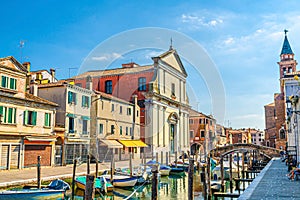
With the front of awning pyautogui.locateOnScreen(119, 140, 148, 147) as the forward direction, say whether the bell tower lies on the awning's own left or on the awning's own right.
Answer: on the awning's own left

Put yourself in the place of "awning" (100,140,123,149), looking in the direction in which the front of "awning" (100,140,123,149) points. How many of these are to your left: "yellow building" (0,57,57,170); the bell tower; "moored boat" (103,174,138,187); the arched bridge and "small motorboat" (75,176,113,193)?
2

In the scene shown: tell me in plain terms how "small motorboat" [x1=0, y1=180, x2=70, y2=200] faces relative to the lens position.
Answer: facing to the left of the viewer

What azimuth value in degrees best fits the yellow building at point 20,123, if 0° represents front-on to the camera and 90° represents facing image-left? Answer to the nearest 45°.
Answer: approximately 315°

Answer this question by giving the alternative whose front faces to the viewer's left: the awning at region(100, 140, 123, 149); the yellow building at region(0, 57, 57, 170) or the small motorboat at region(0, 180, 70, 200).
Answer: the small motorboat

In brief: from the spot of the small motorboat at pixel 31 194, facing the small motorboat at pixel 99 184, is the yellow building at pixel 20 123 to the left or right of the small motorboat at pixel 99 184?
left

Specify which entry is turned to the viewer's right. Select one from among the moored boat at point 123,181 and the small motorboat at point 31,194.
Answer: the moored boat

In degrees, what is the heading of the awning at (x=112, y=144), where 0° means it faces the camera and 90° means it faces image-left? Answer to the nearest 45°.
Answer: approximately 315°

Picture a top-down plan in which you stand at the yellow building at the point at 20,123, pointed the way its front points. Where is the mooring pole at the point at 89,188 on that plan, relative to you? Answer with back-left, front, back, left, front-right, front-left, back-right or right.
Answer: front-right

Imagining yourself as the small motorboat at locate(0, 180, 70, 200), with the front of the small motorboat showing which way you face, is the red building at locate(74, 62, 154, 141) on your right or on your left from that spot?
on your right

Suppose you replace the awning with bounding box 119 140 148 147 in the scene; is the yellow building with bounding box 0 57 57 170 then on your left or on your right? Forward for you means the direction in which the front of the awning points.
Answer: on your right

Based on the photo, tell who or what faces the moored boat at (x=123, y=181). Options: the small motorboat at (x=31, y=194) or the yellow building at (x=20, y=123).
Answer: the yellow building
